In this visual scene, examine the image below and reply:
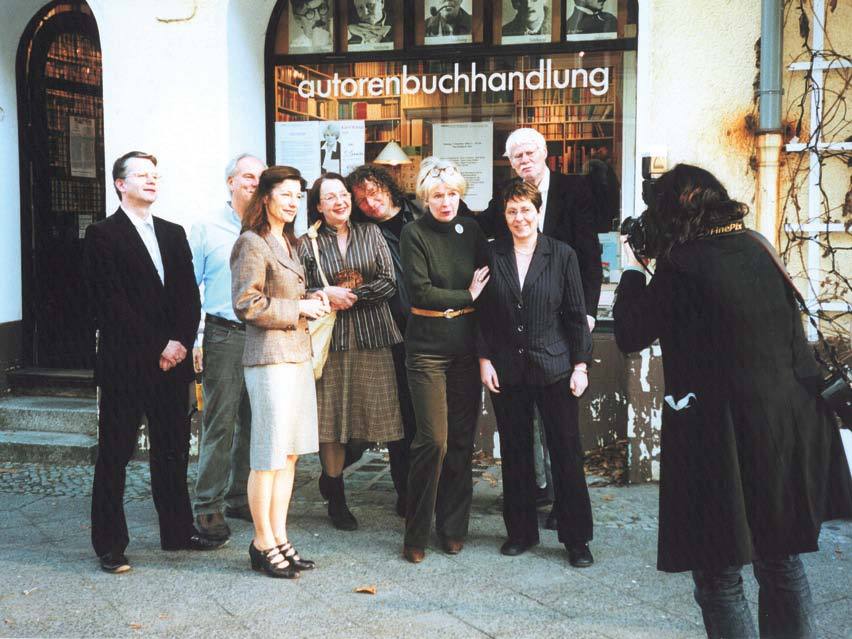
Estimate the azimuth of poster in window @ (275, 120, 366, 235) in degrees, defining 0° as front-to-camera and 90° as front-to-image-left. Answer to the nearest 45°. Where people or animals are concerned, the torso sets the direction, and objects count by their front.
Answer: approximately 0°

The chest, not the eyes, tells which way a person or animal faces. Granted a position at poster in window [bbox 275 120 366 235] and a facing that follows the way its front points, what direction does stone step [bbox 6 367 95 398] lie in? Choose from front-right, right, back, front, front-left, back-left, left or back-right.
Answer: right

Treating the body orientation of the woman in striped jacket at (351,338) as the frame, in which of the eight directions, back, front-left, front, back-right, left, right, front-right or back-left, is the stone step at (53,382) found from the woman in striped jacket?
back-right

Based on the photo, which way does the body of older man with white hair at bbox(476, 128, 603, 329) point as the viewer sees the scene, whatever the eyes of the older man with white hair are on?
toward the camera

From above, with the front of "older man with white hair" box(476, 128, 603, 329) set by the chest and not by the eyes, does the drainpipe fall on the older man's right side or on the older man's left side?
on the older man's left side

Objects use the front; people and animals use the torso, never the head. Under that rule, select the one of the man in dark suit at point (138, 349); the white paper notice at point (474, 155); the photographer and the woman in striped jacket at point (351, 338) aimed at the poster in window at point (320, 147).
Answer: the photographer

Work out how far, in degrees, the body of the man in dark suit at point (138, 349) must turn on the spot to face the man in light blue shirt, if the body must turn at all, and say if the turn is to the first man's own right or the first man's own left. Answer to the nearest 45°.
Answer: approximately 90° to the first man's own left

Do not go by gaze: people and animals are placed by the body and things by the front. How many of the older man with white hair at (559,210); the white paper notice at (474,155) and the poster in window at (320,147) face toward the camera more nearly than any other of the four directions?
3

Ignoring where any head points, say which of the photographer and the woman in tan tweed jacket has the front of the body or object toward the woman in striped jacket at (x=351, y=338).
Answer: the photographer

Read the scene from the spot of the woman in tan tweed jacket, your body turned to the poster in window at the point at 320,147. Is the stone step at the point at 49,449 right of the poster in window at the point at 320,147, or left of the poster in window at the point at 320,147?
left

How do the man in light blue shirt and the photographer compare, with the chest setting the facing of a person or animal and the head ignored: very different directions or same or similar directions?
very different directions

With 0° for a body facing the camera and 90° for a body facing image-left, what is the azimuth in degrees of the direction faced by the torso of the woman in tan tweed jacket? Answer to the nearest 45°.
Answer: approximately 315°

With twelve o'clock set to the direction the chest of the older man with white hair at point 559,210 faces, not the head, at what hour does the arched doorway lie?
The arched doorway is roughly at 4 o'clock from the older man with white hair.

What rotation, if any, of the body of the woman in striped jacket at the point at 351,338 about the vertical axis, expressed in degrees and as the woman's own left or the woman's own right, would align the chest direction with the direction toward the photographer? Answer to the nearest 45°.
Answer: approximately 45° to the woman's own left

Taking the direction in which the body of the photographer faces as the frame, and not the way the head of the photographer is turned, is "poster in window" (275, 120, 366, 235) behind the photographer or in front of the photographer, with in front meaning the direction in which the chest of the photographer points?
in front

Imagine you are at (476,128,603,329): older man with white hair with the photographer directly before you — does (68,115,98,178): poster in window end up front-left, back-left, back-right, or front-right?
back-right
